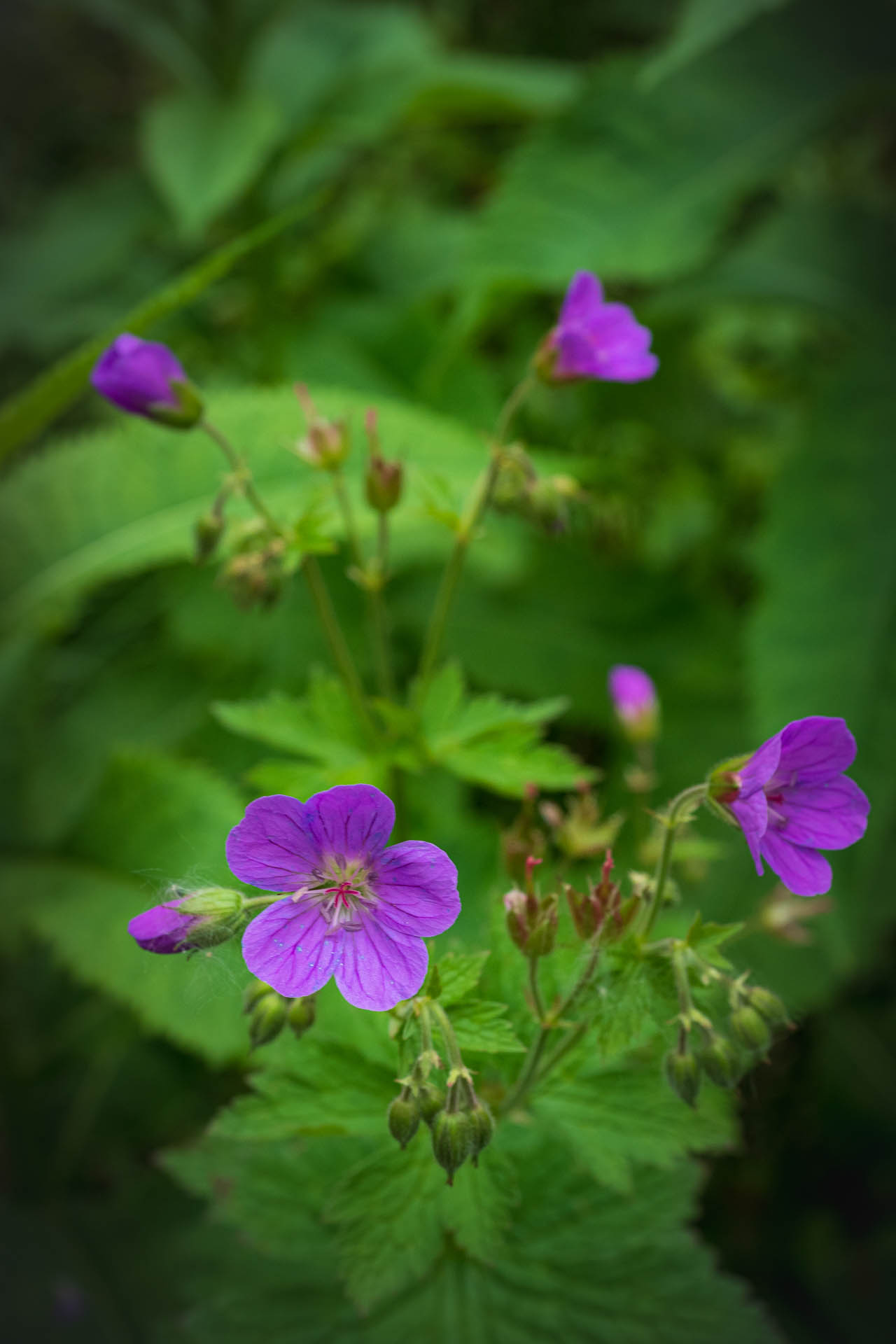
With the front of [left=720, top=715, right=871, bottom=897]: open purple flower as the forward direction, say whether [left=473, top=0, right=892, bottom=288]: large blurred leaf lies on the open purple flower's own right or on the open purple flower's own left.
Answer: on the open purple flower's own left

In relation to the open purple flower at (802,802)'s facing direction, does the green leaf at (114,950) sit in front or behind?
behind

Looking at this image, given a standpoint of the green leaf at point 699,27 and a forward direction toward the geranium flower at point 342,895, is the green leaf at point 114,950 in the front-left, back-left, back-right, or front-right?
front-right

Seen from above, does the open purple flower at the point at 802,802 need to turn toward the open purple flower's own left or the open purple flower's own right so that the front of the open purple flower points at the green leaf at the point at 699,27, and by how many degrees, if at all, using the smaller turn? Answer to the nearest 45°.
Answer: approximately 135° to the open purple flower's own left

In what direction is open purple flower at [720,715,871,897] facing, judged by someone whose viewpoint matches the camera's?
facing the viewer and to the right of the viewer

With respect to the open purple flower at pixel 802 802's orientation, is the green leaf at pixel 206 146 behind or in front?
behind
